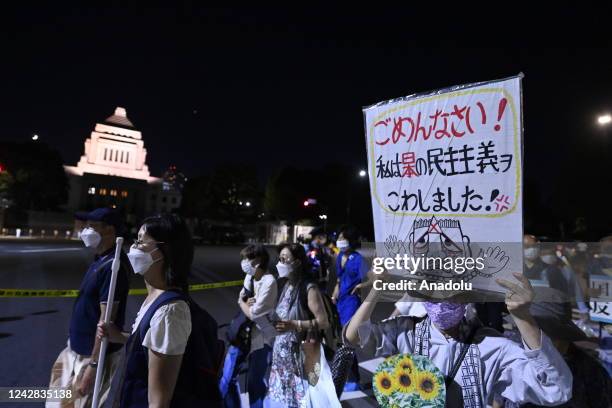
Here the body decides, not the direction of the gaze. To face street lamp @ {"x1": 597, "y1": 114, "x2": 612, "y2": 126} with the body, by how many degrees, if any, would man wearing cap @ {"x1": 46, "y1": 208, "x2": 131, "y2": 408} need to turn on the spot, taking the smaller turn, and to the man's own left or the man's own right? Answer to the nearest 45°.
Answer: approximately 180°

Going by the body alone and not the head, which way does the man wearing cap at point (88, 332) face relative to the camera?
to the viewer's left

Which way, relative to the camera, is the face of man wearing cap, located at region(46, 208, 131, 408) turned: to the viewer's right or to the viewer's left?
to the viewer's left

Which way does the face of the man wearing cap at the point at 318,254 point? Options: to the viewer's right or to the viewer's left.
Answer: to the viewer's left

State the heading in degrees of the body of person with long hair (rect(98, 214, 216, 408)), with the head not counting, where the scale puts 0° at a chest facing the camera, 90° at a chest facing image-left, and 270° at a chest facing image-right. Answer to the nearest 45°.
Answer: approximately 90°

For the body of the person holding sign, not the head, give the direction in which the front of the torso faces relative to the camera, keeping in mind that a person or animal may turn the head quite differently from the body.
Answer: toward the camera

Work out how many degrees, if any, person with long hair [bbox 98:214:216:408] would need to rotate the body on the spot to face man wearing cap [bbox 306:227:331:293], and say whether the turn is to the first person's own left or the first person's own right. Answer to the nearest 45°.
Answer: approximately 135° to the first person's own right

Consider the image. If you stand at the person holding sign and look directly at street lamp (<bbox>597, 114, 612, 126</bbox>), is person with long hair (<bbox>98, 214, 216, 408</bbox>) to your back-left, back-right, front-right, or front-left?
back-left

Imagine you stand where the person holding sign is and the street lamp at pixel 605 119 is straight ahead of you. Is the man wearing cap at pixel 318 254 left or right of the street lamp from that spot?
left
